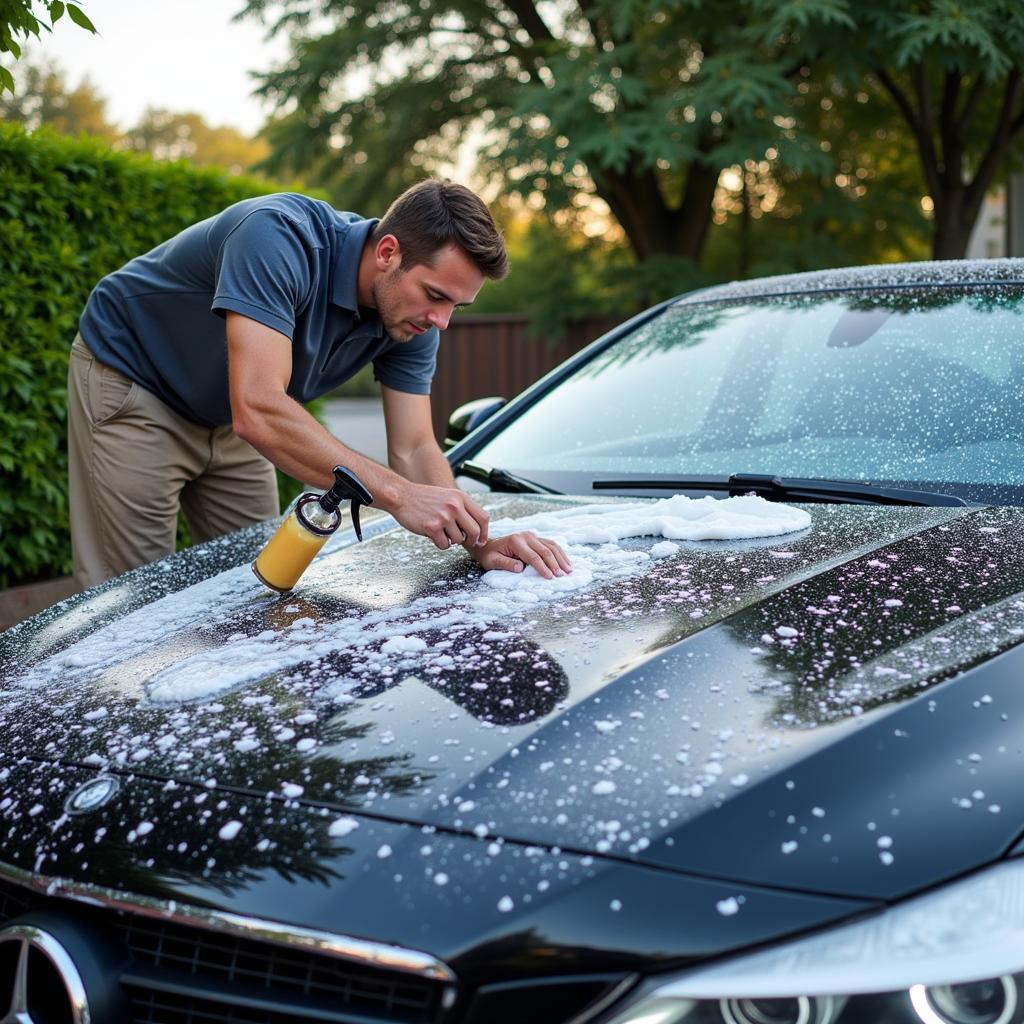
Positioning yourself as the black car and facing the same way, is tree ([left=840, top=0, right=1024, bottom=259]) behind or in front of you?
behind

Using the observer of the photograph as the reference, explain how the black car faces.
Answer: facing the viewer and to the left of the viewer

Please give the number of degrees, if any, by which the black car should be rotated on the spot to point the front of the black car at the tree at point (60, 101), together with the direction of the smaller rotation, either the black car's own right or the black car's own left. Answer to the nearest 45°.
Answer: approximately 135° to the black car's own right

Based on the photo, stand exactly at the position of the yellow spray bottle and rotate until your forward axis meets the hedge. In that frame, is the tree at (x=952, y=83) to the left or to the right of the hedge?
right

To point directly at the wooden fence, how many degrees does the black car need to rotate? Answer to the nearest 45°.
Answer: approximately 135° to its right

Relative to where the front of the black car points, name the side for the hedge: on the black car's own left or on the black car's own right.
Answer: on the black car's own right

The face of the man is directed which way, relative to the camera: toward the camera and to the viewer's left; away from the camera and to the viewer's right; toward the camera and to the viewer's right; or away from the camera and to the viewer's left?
toward the camera and to the viewer's right
